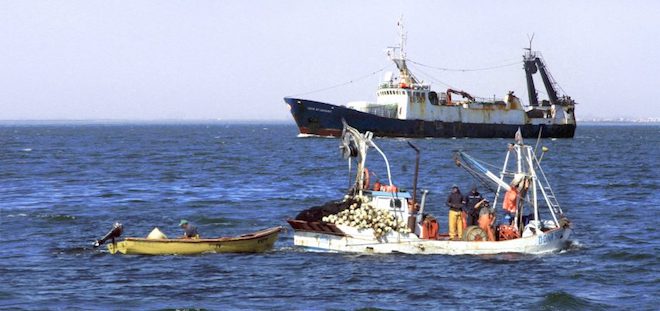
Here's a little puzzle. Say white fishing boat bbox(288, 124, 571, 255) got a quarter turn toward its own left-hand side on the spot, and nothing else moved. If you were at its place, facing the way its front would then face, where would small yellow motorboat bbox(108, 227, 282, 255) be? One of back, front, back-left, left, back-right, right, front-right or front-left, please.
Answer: left

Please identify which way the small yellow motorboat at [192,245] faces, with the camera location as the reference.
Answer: facing to the right of the viewer

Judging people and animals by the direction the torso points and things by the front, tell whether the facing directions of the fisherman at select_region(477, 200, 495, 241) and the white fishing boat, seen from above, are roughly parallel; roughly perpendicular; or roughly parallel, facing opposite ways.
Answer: roughly perpendicular

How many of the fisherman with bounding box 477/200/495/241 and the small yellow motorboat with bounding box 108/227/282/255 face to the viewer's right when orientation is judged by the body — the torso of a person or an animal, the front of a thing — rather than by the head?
1

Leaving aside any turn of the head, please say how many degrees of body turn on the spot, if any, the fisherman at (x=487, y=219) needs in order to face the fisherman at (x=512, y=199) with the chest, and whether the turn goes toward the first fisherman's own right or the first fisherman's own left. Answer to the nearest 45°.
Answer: approximately 135° to the first fisherman's own right

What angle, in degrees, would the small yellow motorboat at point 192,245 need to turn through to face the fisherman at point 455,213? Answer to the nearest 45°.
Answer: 0° — it already faces them

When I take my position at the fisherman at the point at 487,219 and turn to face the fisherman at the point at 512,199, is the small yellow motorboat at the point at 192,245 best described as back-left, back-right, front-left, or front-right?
back-left

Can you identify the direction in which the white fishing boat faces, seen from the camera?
facing to the right of the viewer

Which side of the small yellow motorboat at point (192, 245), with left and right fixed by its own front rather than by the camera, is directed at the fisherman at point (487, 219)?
front

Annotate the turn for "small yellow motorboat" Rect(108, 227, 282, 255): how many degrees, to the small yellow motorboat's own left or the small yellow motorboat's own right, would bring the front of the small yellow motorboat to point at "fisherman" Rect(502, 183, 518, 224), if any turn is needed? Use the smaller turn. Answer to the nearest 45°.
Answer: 0° — it already faces them

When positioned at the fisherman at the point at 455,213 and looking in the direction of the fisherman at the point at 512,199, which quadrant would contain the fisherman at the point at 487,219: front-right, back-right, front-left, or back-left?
front-right
